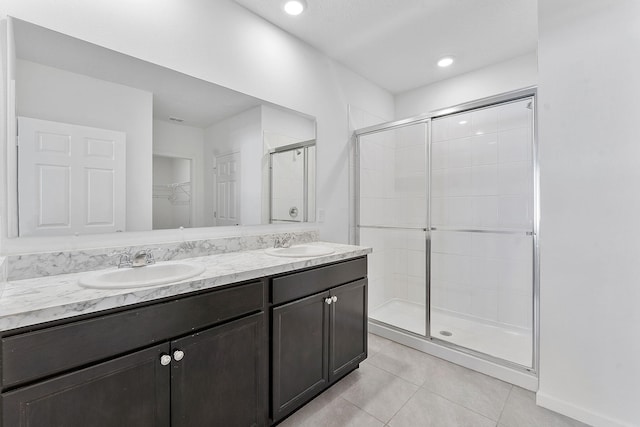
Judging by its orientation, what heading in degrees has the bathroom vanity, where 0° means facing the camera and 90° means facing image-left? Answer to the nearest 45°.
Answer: approximately 315°

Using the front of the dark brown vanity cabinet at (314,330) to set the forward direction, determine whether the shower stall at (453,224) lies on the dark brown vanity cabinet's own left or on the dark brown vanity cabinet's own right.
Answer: on the dark brown vanity cabinet's own left

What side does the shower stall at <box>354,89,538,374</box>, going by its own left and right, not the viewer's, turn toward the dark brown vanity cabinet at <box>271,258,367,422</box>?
front

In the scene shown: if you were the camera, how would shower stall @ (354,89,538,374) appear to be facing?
facing the viewer and to the left of the viewer

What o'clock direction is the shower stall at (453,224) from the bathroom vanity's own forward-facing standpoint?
The shower stall is roughly at 10 o'clock from the bathroom vanity.

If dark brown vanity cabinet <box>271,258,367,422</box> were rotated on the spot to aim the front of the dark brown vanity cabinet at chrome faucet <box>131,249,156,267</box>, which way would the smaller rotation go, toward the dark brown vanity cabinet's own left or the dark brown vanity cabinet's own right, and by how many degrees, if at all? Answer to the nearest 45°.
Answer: approximately 135° to the dark brown vanity cabinet's own right

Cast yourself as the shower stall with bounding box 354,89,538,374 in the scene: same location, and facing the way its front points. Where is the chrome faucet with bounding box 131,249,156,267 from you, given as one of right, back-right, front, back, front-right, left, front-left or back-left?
front

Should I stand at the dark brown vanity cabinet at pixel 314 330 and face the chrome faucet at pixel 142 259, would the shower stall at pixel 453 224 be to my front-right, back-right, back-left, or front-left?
back-right

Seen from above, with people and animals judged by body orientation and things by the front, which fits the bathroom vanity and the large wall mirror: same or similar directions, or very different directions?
same or similar directions

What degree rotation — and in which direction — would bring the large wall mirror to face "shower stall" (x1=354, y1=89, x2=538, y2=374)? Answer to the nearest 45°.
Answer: approximately 45° to its left

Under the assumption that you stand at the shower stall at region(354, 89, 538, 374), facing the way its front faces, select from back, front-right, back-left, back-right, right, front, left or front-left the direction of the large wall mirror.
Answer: front
